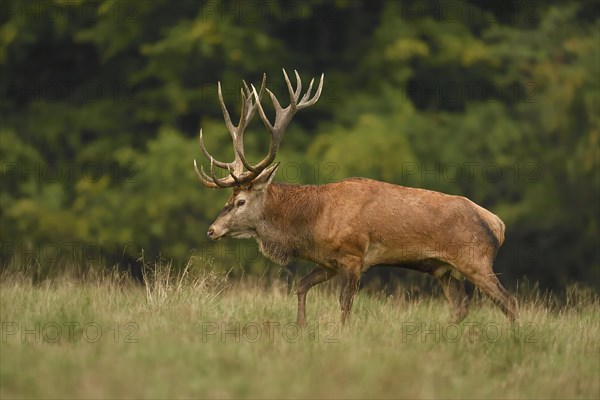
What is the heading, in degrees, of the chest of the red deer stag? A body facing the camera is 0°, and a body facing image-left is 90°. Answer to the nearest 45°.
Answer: approximately 90°
